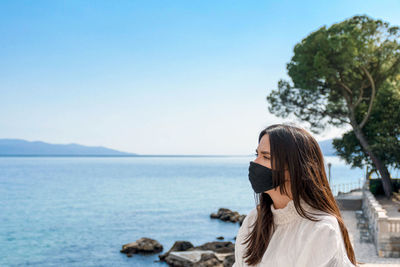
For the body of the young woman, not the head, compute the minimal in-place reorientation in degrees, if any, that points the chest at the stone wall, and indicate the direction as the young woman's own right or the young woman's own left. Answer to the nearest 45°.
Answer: approximately 135° to the young woman's own right

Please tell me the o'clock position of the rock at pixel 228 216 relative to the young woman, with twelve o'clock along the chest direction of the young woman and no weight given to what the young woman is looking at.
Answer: The rock is roughly at 4 o'clock from the young woman.

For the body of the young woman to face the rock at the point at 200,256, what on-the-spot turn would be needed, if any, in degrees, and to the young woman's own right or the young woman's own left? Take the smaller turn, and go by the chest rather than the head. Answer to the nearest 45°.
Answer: approximately 135° to the young woman's own right

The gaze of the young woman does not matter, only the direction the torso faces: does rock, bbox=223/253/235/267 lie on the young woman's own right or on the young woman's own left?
on the young woman's own right

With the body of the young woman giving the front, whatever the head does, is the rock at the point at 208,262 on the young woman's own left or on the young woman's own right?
on the young woman's own right

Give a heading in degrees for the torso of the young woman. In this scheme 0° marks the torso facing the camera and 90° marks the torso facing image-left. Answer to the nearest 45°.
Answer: approximately 45°

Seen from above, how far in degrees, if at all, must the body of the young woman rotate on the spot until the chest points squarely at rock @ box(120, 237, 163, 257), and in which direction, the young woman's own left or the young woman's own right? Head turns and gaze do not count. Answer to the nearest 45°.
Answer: approximately 90° to the young woman's own right
